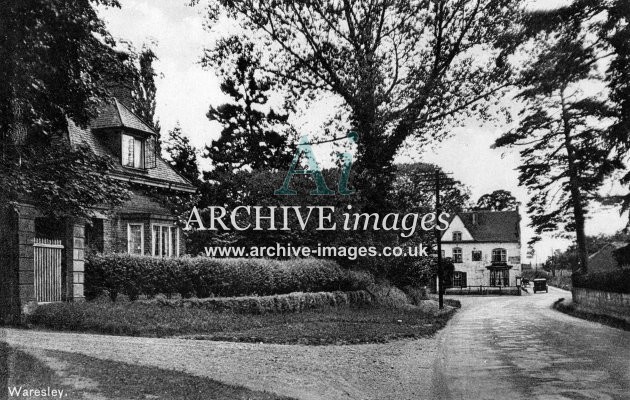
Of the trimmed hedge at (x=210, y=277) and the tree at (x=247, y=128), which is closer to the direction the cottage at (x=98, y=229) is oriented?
the trimmed hedge

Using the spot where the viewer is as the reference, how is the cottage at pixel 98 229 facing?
facing the viewer and to the right of the viewer

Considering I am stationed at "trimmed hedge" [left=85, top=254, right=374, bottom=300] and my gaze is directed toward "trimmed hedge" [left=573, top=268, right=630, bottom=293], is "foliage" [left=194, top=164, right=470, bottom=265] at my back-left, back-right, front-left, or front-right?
front-left

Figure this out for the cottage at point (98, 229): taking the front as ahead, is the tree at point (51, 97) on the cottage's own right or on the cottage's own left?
on the cottage's own right
